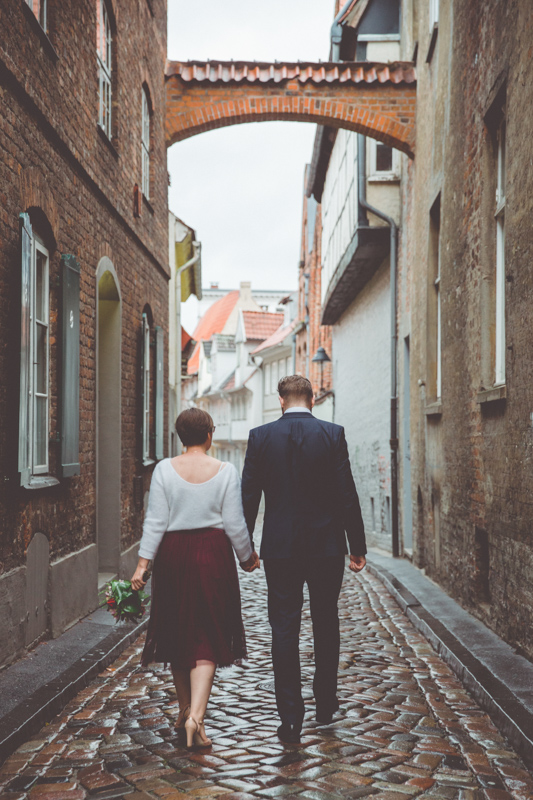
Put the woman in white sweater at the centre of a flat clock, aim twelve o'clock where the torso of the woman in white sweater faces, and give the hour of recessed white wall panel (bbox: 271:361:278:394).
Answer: The recessed white wall panel is roughly at 12 o'clock from the woman in white sweater.

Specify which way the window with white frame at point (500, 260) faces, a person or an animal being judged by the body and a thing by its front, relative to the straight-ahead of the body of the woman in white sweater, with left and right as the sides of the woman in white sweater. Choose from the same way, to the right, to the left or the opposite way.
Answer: to the left

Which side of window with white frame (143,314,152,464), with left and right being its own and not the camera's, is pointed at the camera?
right

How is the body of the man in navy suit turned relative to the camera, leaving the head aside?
away from the camera

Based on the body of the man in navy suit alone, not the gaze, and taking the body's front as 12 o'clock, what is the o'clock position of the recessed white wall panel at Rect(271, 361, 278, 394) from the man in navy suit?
The recessed white wall panel is roughly at 12 o'clock from the man in navy suit.

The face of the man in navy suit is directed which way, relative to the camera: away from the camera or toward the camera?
away from the camera

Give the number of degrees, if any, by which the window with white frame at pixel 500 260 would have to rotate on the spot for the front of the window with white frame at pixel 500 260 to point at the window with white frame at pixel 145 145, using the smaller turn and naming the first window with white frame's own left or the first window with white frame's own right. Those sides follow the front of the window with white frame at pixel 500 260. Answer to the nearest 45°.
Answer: approximately 45° to the first window with white frame's own right

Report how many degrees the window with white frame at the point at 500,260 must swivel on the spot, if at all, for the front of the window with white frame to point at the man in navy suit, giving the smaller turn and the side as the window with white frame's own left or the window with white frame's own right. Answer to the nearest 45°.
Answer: approximately 90° to the window with white frame's own left

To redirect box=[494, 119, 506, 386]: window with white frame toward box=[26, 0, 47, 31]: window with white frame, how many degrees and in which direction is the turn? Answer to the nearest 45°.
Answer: approximately 45° to its left

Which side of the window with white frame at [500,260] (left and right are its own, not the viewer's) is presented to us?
left

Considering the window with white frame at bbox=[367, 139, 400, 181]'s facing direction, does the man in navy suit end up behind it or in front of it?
in front

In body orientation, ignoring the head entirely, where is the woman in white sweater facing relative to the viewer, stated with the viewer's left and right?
facing away from the viewer

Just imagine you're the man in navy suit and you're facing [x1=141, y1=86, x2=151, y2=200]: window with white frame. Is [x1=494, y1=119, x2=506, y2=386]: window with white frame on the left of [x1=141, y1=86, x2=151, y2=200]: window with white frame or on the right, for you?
right

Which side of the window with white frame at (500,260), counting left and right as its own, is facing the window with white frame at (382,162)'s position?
right
